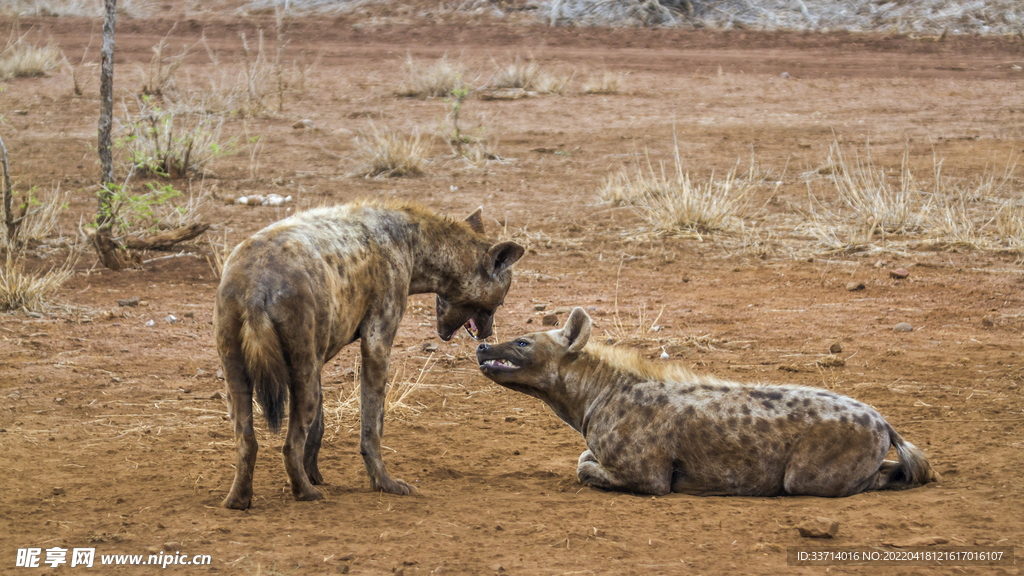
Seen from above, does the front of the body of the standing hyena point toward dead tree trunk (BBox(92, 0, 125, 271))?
no

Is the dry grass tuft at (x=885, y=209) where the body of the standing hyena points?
yes

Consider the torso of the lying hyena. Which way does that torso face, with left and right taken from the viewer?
facing to the left of the viewer

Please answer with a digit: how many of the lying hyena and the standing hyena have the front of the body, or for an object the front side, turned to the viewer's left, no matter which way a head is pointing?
1

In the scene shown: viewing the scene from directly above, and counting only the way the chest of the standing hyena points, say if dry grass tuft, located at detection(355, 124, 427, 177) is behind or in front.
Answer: in front

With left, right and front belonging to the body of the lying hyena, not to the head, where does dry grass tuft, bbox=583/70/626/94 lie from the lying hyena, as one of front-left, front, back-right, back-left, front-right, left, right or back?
right

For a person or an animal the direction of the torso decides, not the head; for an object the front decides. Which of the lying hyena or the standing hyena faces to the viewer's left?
the lying hyena

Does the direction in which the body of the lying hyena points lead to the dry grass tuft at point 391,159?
no

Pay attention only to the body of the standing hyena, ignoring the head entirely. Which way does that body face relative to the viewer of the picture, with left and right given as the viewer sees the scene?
facing away from the viewer and to the right of the viewer

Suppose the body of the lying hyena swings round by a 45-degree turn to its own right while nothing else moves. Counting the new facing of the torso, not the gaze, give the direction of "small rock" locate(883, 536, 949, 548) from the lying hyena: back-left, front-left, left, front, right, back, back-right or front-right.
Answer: back

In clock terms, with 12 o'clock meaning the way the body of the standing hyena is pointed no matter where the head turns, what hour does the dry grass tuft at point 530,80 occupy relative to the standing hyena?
The dry grass tuft is roughly at 11 o'clock from the standing hyena.

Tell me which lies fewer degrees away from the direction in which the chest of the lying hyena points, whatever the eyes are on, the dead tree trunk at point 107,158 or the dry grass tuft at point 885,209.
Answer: the dead tree trunk

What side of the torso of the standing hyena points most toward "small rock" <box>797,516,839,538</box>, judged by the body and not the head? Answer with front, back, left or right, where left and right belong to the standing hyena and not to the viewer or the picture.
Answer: right

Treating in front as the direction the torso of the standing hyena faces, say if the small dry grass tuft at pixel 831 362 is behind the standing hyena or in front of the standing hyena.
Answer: in front

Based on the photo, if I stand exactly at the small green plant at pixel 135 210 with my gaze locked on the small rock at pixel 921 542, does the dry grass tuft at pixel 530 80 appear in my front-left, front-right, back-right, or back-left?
back-left

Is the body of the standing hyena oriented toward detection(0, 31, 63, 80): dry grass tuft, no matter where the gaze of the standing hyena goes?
no

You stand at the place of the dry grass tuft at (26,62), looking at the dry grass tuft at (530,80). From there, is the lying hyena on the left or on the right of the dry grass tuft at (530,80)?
right

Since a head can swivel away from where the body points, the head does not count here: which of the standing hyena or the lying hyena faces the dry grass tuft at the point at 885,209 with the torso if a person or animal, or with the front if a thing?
the standing hyena

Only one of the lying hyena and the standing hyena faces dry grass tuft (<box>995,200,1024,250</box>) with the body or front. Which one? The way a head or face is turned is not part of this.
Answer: the standing hyena
